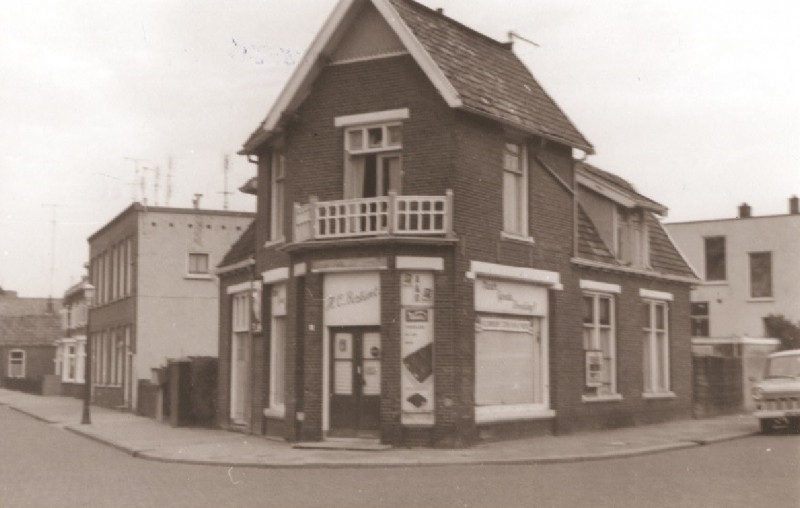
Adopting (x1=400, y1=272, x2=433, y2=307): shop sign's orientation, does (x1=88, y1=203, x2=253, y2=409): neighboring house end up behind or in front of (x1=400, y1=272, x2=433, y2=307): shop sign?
behind

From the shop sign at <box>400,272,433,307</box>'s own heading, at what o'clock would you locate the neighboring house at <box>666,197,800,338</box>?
The neighboring house is roughly at 7 o'clock from the shop sign.

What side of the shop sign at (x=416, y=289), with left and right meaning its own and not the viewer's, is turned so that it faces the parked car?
left

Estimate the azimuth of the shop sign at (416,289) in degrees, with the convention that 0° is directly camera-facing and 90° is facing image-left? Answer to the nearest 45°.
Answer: approximately 0°
